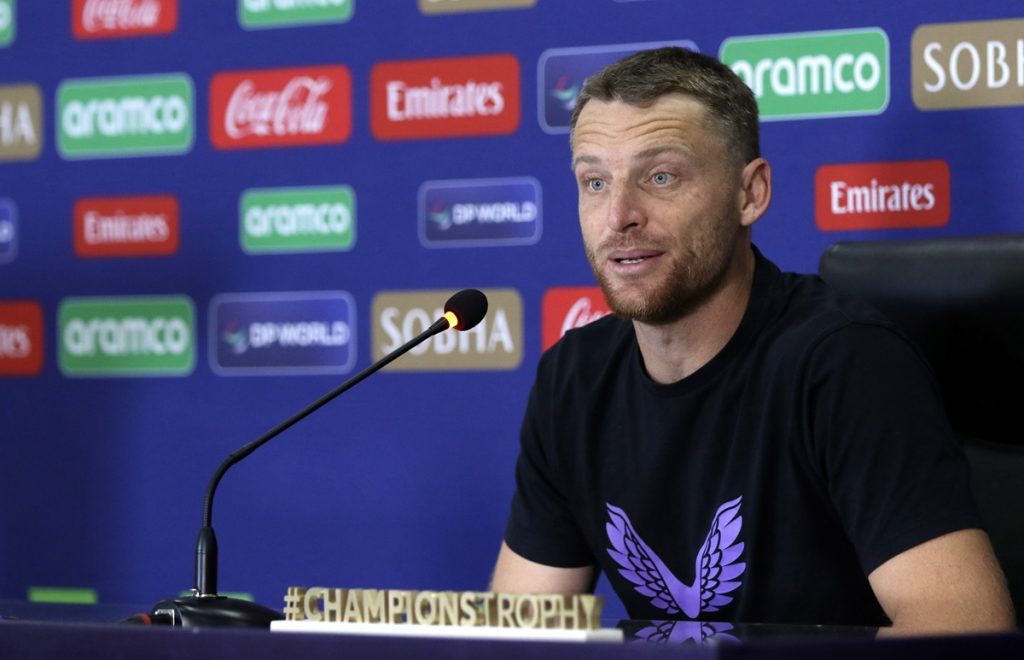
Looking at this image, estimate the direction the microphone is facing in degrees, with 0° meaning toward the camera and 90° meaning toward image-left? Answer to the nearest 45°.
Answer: approximately 270°

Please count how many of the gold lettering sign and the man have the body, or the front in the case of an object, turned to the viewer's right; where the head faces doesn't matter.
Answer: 0

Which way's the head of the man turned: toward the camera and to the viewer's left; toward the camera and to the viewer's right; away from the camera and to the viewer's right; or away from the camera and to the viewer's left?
toward the camera and to the viewer's left

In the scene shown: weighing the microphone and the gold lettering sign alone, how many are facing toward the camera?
1

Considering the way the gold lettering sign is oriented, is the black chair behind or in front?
behind

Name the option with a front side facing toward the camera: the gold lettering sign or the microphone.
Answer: the gold lettering sign

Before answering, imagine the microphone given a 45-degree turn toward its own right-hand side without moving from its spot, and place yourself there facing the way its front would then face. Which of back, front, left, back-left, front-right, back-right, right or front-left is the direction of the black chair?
front-left

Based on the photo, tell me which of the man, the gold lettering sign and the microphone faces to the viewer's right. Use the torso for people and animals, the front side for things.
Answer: the microphone

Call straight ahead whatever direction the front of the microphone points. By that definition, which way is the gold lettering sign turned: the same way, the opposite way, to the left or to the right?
to the right

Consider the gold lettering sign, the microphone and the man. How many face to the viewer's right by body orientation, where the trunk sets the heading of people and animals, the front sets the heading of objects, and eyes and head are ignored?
1

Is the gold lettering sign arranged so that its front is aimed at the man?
no

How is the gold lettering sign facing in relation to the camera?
toward the camera

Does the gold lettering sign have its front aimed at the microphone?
no
